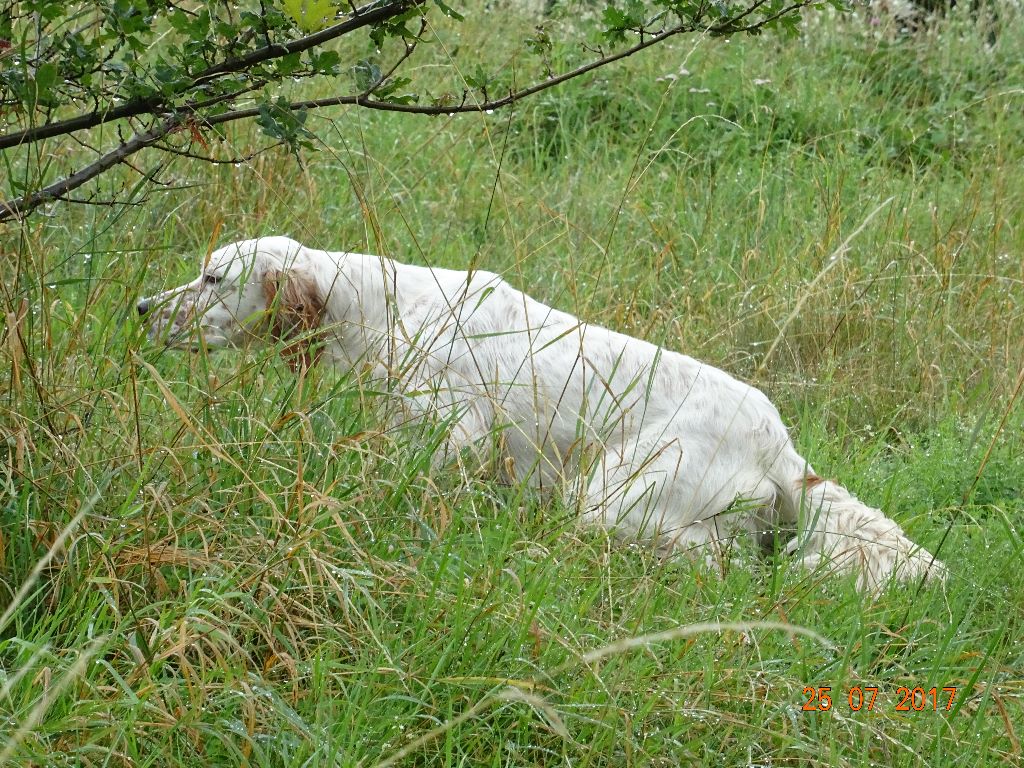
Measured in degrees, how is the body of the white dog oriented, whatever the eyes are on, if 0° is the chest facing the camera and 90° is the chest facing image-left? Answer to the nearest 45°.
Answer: approximately 90°
